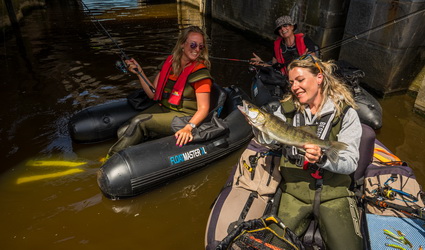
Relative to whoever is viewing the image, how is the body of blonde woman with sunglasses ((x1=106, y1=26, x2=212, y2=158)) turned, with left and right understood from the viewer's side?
facing the viewer and to the left of the viewer

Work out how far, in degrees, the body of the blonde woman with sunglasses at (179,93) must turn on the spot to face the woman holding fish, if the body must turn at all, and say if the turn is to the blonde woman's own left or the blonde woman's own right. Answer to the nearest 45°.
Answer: approximately 90° to the blonde woman's own left

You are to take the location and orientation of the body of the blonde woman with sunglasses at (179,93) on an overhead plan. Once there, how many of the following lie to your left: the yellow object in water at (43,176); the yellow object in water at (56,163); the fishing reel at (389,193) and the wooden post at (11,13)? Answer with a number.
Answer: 1

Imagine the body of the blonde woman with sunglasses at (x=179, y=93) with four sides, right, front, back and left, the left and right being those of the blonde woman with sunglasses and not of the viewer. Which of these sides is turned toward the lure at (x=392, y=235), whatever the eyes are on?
left

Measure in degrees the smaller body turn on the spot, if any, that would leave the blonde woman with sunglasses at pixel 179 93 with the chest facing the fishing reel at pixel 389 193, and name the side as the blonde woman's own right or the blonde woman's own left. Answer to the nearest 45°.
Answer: approximately 90° to the blonde woman's own left

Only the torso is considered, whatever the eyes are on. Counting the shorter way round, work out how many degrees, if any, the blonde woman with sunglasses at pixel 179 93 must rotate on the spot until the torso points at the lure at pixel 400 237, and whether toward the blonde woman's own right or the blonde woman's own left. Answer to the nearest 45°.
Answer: approximately 90° to the blonde woman's own left

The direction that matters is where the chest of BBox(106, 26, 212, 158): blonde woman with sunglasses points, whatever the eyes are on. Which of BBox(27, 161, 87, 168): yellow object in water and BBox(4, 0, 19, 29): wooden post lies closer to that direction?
the yellow object in water

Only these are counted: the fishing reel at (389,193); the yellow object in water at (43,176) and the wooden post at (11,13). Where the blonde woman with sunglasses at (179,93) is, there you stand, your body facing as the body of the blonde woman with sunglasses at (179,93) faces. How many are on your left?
1

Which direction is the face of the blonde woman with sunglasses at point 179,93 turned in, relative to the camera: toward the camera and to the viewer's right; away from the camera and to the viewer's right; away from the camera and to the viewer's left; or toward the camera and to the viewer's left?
toward the camera and to the viewer's right

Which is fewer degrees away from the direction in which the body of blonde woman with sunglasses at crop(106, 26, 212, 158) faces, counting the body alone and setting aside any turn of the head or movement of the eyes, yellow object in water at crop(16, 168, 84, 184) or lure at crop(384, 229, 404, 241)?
the yellow object in water

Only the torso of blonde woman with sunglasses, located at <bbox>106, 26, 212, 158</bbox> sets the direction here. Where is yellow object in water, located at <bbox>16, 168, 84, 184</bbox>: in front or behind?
in front

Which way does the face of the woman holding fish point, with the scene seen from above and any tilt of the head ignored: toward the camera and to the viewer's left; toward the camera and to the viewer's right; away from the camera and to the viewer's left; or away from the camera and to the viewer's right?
toward the camera and to the viewer's left
